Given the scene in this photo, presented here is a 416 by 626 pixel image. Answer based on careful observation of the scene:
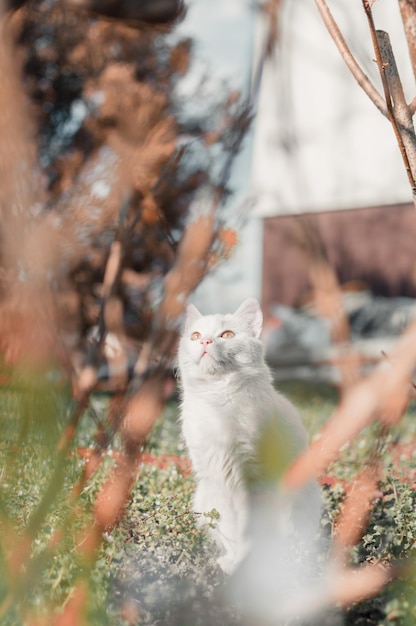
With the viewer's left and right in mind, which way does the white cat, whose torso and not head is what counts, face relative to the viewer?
facing the viewer and to the left of the viewer
